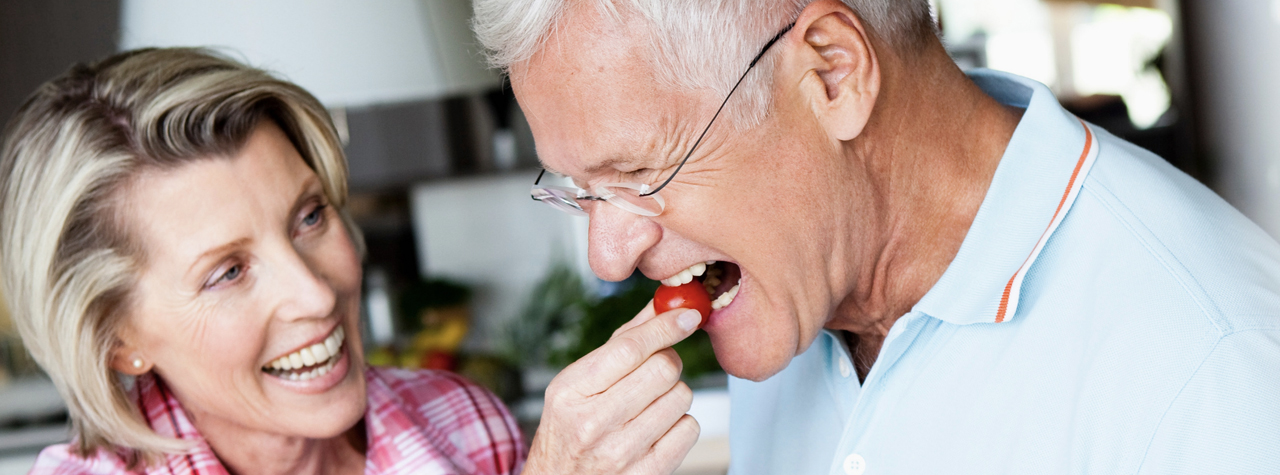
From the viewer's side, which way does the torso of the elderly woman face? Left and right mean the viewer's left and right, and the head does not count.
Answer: facing the viewer and to the right of the viewer

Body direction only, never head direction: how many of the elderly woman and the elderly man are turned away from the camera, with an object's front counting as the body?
0

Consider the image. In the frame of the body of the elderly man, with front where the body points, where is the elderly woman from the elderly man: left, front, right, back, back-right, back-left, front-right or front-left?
front-right

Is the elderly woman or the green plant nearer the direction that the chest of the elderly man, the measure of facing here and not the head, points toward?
the elderly woman

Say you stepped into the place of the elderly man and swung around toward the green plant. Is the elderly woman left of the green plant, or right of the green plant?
left

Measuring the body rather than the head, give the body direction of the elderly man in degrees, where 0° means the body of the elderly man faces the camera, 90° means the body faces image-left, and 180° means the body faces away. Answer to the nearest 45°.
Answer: approximately 45°

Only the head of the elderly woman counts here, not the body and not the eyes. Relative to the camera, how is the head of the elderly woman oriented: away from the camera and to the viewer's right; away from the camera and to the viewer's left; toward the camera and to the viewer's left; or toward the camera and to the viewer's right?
toward the camera and to the viewer's right

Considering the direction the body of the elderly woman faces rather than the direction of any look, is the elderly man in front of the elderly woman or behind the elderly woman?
in front

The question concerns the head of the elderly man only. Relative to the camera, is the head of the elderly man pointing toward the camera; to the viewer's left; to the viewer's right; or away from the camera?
to the viewer's left
